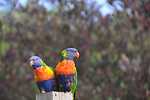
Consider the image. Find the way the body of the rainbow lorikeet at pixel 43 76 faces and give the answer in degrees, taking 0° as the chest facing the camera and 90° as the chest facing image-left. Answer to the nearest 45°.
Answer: approximately 45°

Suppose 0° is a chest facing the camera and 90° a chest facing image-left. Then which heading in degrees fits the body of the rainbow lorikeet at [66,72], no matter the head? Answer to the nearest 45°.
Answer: approximately 0°
